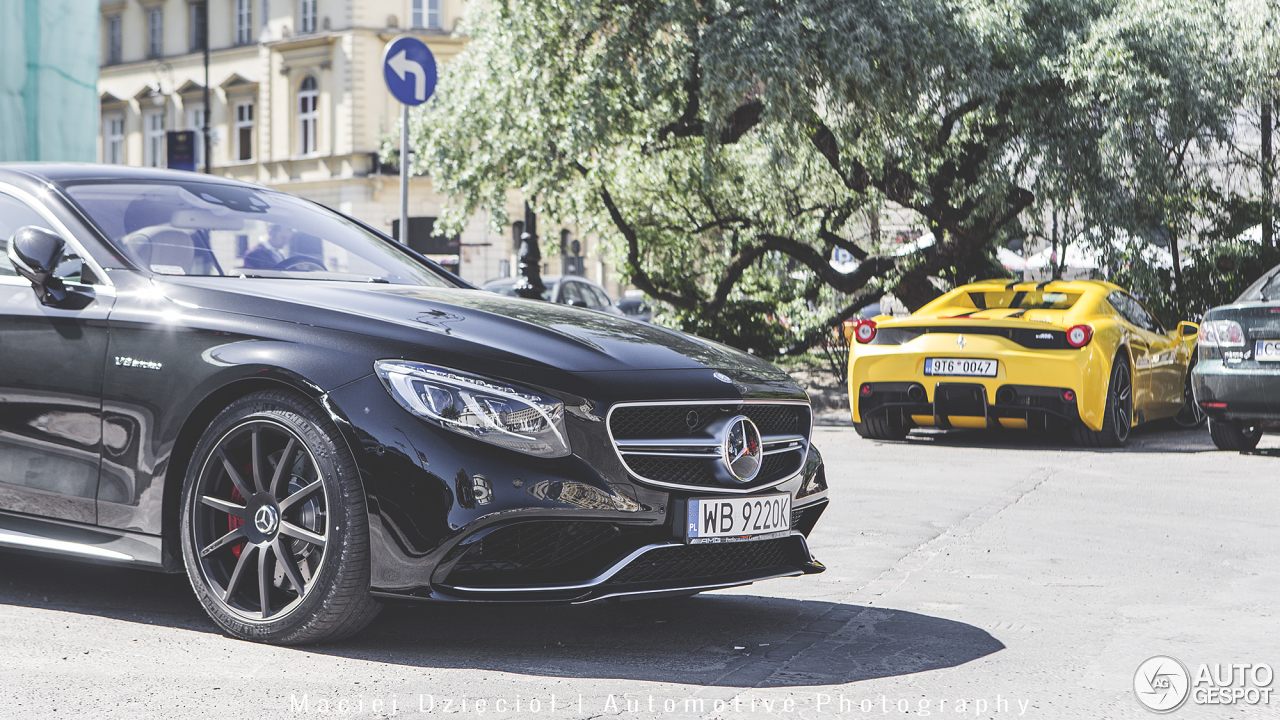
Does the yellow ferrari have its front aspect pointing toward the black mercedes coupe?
no

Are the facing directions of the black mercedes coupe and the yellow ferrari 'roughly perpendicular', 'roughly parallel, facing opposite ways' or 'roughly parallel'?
roughly perpendicular

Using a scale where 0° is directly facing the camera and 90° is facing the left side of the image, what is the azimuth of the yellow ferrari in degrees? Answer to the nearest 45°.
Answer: approximately 225°

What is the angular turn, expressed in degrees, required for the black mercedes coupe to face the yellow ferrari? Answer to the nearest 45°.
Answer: approximately 90° to its left

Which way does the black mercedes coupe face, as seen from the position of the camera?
facing the viewer and to the right of the viewer

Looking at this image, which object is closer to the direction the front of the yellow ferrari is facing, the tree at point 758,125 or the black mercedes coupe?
the tree

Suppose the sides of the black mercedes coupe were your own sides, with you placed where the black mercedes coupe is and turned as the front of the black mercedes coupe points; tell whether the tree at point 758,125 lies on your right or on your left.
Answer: on your left

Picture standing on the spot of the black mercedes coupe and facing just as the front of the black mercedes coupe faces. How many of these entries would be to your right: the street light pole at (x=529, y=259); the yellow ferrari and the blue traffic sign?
0

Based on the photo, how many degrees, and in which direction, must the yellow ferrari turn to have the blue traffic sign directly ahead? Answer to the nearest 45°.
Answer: approximately 135° to its left

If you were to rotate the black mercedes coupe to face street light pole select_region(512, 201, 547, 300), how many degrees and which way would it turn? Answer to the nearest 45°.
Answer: approximately 135° to its left

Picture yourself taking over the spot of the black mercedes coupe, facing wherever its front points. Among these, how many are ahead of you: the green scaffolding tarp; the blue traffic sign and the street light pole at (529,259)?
0

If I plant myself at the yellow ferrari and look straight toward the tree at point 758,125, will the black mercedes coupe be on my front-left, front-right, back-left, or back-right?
back-left

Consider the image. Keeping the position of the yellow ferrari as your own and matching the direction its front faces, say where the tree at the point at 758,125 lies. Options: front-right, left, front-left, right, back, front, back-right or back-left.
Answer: left

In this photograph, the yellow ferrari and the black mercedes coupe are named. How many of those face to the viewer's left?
0

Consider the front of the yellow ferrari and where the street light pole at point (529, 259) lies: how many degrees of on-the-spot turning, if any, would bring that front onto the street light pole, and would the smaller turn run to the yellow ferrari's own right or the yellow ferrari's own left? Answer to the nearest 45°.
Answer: approximately 90° to the yellow ferrari's own left

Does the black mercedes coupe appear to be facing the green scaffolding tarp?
no
